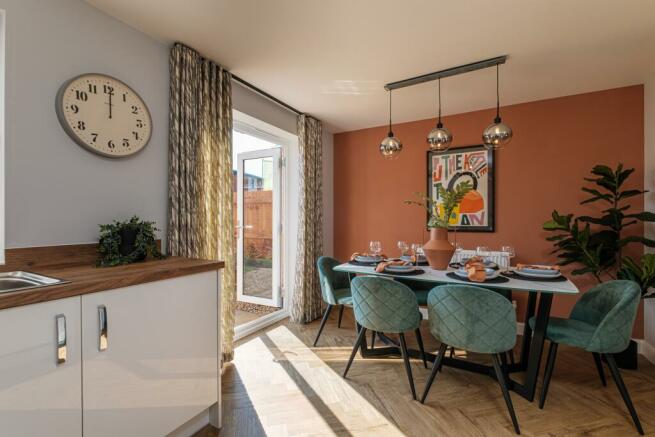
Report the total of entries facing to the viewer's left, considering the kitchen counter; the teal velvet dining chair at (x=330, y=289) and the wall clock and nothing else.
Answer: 0

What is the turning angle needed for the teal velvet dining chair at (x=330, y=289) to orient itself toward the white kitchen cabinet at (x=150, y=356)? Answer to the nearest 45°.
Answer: approximately 135° to its right

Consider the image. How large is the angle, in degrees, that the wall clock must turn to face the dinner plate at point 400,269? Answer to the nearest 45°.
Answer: approximately 45° to its left

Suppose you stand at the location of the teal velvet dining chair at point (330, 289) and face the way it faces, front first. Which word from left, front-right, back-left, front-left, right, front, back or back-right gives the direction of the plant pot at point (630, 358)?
front

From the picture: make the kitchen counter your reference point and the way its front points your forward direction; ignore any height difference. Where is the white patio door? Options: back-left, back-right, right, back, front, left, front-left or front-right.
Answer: left

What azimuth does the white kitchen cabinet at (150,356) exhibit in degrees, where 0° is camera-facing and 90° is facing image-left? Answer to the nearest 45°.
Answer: approximately 315°

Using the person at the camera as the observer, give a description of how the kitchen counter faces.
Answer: facing the viewer and to the right of the viewer

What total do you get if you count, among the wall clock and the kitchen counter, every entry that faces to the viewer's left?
0

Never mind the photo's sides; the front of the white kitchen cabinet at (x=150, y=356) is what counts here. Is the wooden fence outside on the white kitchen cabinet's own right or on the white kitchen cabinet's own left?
on the white kitchen cabinet's own left

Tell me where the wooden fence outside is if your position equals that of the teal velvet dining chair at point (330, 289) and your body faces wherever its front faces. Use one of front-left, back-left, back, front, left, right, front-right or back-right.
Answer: back-left

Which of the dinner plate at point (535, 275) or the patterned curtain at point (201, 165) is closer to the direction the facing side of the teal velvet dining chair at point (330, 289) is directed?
the dinner plate

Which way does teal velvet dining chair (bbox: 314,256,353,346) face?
to the viewer's right
